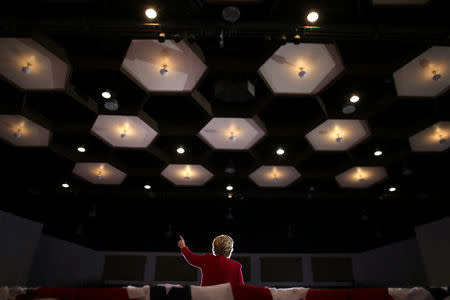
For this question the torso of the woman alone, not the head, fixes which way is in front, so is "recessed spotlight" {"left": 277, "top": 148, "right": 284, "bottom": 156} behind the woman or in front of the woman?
in front

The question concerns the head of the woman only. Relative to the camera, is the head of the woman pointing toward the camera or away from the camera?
away from the camera

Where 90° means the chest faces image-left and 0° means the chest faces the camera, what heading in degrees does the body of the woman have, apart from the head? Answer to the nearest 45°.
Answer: approximately 180°

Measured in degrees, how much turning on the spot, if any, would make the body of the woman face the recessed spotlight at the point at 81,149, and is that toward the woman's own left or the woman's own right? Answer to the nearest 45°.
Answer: approximately 45° to the woman's own left
